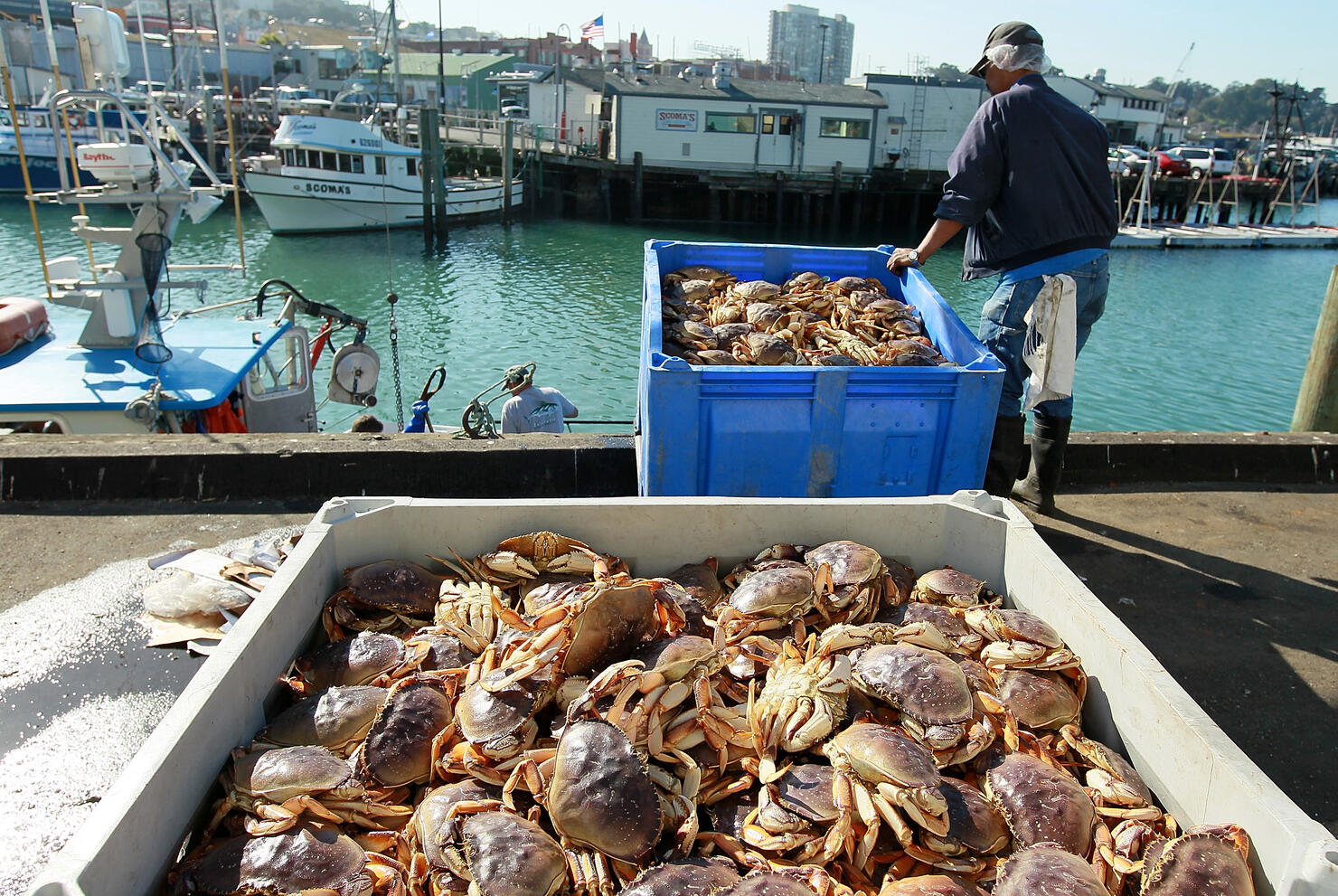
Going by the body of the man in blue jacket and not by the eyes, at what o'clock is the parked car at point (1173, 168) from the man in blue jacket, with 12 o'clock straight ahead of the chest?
The parked car is roughly at 2 o'clock from the man in blue jacket.

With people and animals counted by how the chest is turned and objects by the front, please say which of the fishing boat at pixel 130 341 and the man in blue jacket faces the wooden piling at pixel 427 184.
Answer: the man in blue jacket

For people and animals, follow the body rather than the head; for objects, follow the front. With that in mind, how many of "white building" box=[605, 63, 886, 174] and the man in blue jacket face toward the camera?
1

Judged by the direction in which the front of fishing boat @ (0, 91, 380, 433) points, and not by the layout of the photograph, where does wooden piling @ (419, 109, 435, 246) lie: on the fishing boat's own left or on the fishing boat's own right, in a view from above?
on the fishing boat's own right

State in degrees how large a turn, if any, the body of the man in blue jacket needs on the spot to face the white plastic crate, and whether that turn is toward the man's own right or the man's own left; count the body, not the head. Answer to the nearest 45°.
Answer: approximately 135° to the man's own left

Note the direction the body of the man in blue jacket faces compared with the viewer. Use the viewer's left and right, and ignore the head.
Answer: facing away from the viewer and to the left of the viewer

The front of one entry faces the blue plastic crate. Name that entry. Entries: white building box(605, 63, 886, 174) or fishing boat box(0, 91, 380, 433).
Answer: the white building

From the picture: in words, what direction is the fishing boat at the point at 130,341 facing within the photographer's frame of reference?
facing to the left of the viewer

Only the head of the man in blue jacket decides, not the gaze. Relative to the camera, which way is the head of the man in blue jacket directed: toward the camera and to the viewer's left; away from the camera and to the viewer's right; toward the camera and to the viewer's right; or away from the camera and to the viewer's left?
away from the camera and to the viewer's left

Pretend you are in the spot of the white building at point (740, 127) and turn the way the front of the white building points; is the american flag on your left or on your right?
on your right

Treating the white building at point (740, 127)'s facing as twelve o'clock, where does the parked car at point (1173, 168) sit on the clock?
The parked car is roughly at 8 o'clock from the white building.
